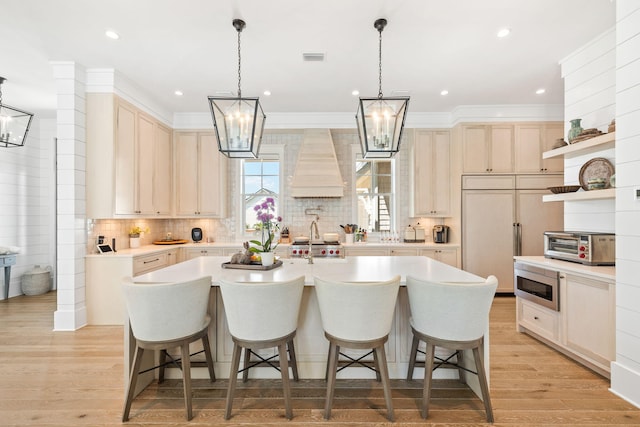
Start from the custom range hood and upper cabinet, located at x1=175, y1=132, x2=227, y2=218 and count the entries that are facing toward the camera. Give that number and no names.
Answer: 2

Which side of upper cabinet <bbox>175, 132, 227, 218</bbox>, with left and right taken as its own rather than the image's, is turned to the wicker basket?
right

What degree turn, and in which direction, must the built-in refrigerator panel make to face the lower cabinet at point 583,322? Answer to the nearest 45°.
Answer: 0° — it already faces it

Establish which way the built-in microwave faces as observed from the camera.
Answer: facing the viewer and to the left of the viewer

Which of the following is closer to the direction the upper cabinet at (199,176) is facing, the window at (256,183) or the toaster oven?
the toaster oven

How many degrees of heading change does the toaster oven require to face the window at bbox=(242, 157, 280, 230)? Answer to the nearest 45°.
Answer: approximately 45° to its right

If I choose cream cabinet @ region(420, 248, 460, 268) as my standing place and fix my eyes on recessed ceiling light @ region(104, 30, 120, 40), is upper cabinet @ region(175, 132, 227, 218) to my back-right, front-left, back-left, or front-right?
front-right

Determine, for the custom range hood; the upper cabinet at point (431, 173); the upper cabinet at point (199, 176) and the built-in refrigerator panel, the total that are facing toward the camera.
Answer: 4

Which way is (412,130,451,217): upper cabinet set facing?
toward the camera

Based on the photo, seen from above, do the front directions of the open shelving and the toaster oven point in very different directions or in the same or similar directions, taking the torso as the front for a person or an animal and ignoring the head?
same or similar directions

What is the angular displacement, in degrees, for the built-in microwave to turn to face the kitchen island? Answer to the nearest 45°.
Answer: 0° — it already faces it

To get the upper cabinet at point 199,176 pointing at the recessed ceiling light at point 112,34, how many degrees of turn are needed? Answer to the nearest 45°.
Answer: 0° — it already faces it

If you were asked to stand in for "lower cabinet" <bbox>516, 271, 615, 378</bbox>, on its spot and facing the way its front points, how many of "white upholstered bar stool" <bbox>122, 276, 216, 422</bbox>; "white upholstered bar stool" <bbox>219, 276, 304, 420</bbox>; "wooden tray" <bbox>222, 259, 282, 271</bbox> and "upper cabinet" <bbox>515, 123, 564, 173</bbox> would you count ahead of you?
3

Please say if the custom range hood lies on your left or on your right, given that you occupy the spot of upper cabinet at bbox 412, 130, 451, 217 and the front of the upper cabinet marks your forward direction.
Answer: on your right

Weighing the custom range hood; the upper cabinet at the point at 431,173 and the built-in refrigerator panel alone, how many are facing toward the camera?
3

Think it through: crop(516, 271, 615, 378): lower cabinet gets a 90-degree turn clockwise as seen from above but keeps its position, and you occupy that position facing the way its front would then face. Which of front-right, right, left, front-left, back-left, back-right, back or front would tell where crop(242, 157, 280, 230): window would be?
front-left

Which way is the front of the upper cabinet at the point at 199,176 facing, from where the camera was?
facing the viewer
